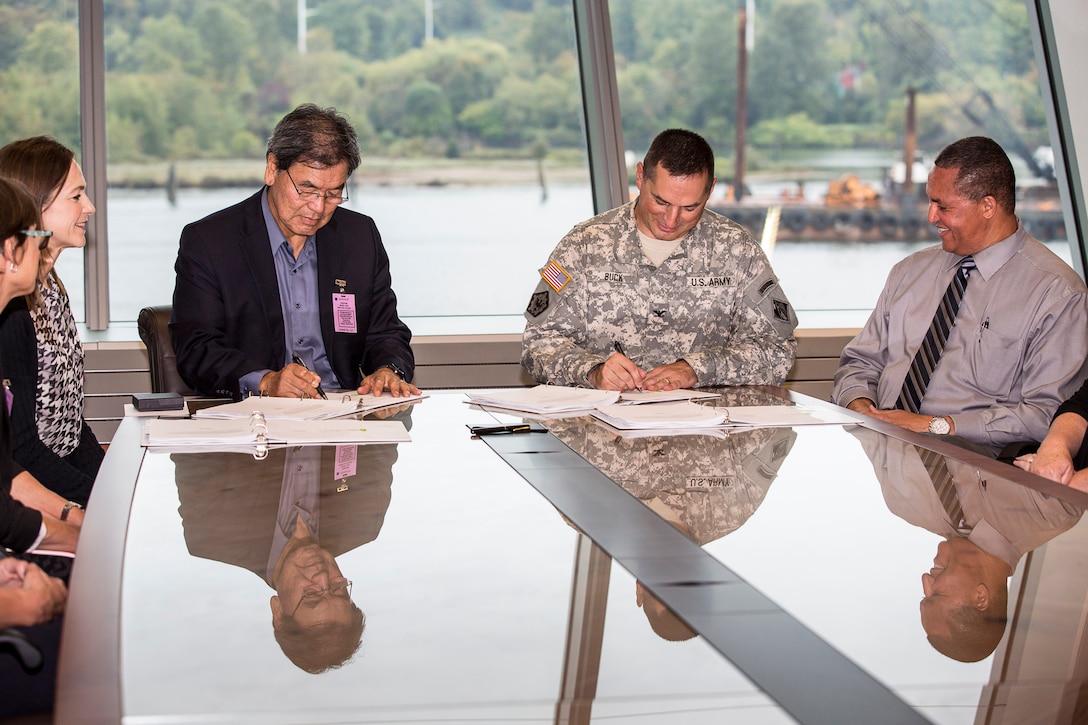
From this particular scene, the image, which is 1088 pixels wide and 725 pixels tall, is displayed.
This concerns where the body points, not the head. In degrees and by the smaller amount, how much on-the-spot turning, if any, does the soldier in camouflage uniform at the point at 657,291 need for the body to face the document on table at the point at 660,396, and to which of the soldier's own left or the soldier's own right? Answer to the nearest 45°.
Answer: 0° — they already face it

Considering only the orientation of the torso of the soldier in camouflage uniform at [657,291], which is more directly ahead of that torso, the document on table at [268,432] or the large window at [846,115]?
the document on table

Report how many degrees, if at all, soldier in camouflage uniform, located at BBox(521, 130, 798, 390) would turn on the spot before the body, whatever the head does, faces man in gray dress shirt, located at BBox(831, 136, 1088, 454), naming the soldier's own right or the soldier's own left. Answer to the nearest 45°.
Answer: approximately 90° to the soldier's own left

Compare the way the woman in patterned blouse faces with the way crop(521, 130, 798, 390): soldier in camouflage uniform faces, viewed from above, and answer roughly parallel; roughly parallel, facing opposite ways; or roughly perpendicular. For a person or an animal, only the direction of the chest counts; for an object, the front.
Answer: roughly perpendicular

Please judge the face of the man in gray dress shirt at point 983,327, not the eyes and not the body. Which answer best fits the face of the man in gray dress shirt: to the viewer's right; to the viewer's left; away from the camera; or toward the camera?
to the viewer's left

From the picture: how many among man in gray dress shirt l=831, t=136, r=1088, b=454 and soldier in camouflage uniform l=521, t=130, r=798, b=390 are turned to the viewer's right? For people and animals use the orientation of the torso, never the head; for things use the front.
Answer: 0

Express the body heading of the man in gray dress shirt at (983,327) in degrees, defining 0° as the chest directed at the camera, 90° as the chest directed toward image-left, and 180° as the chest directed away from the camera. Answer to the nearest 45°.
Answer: approximately 45°

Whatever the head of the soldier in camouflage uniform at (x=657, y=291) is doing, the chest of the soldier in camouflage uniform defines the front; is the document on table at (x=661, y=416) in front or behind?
in front

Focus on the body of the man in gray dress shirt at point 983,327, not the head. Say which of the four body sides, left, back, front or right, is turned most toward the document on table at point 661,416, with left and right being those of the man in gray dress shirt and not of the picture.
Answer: front

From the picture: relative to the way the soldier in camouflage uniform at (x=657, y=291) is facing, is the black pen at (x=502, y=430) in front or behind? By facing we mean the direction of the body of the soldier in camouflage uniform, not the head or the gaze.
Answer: in front

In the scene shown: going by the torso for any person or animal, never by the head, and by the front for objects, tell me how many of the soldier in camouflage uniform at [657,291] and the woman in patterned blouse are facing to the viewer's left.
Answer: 0

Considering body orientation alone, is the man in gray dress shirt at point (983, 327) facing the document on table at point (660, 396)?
yes

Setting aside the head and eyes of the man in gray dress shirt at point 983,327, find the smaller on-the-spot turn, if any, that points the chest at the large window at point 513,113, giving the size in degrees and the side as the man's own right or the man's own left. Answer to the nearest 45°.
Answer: approximately 90° to the man's own right

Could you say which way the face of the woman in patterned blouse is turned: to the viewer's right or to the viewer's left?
to the viewer's right

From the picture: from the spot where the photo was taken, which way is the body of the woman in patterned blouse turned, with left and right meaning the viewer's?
facing the viewer and to the right of the viewer
